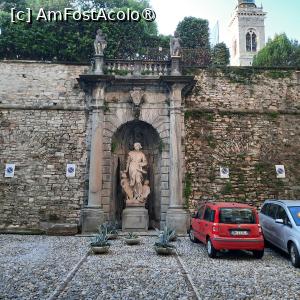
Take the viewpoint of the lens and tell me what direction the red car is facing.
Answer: facing away from the viewer and to the left of the viewer

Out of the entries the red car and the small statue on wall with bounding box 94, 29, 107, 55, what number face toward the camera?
1

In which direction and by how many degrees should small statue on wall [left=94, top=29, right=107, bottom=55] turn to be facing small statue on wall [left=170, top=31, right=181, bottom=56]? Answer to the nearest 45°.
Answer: approximately 90° to its left

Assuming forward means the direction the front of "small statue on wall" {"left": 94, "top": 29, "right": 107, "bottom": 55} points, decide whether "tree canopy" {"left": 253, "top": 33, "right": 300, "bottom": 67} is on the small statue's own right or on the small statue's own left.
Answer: on the small statue's own left

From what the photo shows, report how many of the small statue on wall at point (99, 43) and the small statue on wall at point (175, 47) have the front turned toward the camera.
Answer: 2
